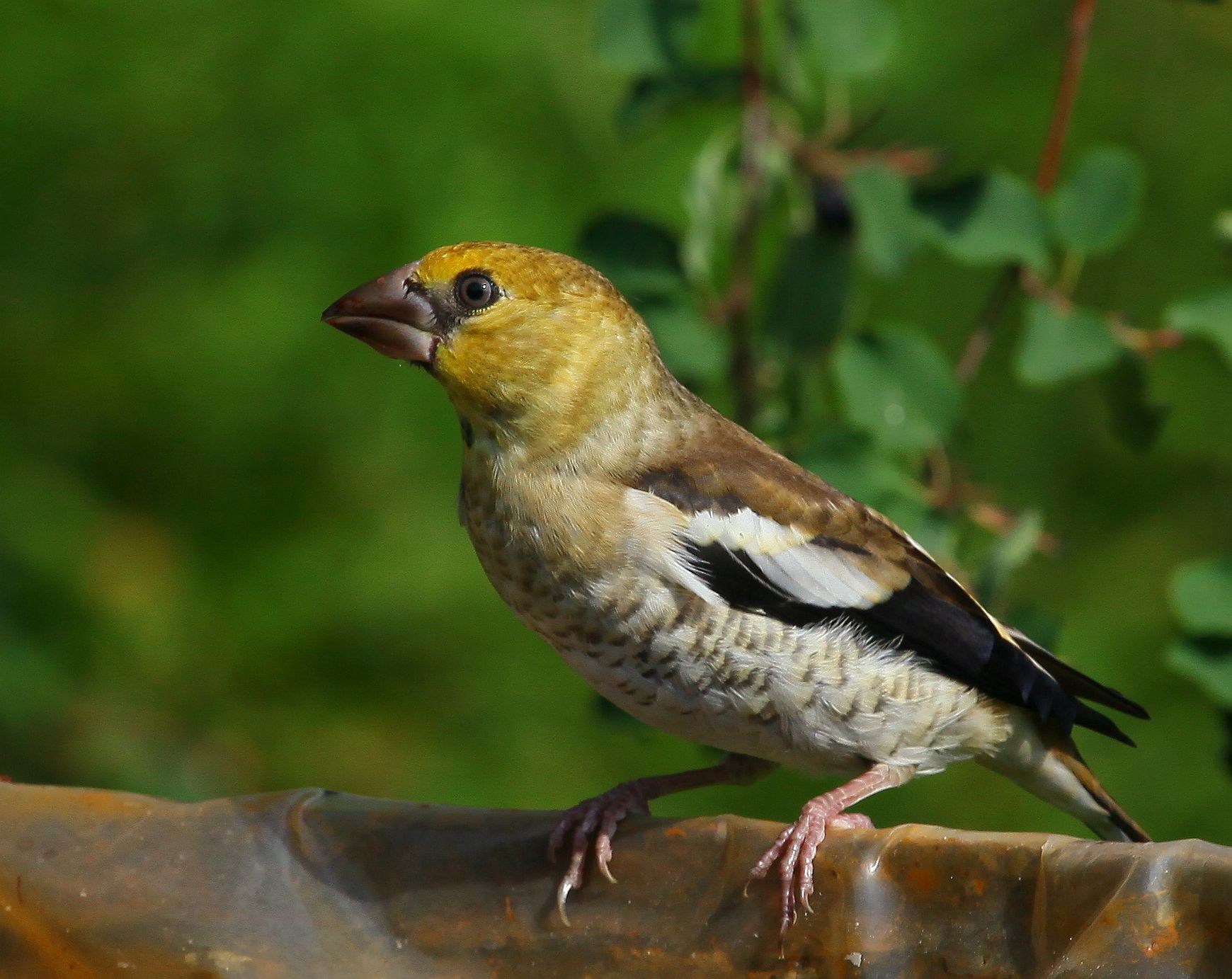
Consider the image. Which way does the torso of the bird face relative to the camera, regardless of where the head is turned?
to the viewer's left

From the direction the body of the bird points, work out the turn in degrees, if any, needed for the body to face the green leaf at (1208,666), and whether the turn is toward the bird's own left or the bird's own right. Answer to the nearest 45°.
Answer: approximately 180°
